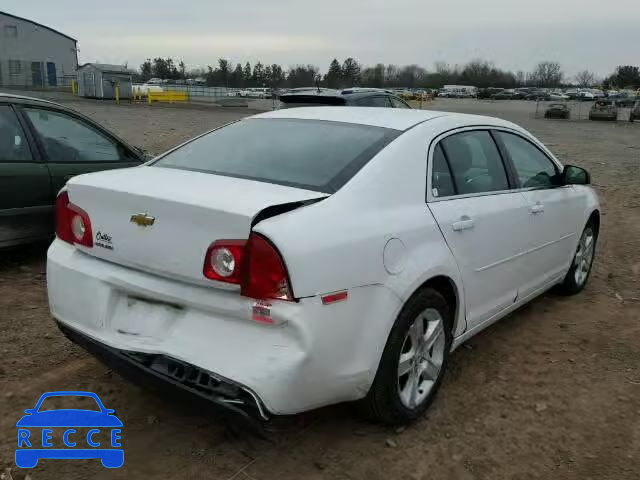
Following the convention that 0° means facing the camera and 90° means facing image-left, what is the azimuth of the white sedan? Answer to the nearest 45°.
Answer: approximately 225°

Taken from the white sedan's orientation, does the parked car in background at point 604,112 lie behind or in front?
in front

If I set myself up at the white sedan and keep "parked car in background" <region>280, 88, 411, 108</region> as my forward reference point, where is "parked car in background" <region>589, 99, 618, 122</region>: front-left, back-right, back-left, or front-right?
front-right

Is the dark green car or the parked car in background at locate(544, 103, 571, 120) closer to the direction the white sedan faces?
the parked car in background

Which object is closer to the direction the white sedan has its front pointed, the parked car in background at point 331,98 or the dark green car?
the parked car in background

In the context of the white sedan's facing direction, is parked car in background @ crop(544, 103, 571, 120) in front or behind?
in front

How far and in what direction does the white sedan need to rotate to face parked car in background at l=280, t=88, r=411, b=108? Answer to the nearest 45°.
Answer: approximately 45° to its left

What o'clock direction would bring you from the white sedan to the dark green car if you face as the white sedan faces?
The dark green car is roughly at 9 o'clock from the white sedan.
